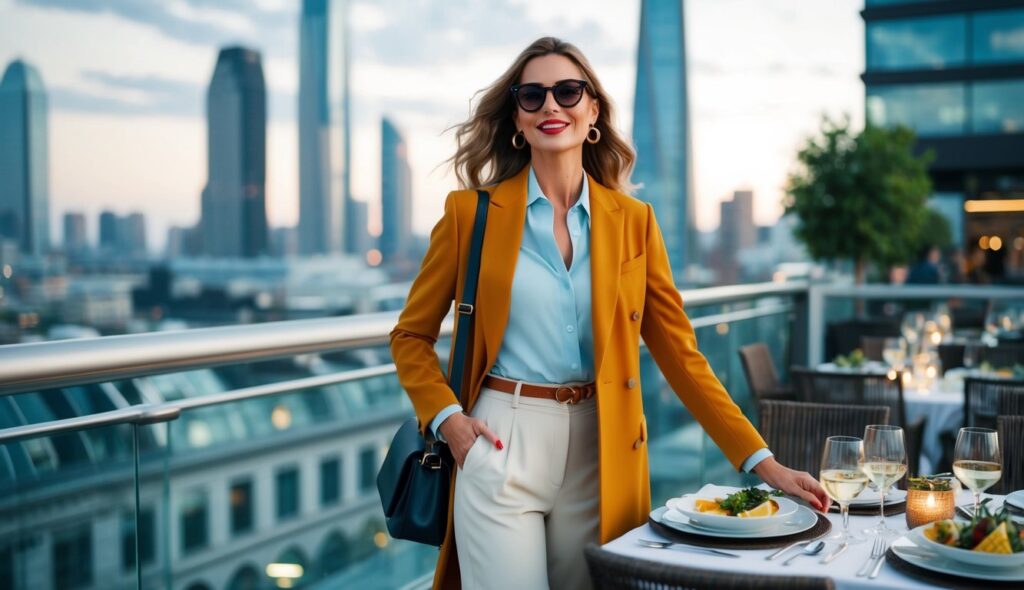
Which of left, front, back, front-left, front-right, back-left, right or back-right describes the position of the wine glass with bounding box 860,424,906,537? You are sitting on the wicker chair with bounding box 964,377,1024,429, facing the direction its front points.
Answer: back

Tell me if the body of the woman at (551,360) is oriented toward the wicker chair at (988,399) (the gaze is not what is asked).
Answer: no

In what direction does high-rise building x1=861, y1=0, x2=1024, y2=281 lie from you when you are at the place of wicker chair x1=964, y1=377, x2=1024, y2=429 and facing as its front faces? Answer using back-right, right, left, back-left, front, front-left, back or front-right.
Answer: front

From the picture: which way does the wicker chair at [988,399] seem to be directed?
away from the camera

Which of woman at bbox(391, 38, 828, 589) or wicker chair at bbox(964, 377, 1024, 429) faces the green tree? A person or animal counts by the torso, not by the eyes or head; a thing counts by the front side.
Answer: the wicker chair

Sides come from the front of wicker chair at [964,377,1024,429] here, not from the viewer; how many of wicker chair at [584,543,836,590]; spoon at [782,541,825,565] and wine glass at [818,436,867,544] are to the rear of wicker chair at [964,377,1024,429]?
3

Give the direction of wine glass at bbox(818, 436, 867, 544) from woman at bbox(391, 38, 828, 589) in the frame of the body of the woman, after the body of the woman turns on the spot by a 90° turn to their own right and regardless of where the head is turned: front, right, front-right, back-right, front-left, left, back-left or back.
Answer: back

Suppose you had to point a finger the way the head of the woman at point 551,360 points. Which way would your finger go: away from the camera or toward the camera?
toward the camera

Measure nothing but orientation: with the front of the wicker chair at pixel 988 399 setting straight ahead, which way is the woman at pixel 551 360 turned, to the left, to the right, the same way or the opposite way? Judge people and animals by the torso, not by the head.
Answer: the opposite way

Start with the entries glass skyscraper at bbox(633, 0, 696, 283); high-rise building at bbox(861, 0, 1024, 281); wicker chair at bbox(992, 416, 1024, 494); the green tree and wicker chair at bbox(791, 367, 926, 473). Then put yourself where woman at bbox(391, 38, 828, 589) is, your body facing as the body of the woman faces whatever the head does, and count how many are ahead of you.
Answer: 0

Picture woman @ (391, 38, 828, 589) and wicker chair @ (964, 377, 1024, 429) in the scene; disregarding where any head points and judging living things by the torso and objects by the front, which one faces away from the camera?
the wicker chair

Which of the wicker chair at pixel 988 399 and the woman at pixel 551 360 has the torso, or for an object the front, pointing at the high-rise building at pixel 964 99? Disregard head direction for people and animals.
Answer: the wicker chair

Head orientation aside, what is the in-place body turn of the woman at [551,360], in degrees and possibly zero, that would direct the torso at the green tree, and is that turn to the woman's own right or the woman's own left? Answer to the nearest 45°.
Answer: approximately 180°

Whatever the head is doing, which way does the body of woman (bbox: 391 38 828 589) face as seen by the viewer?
toward the camera
